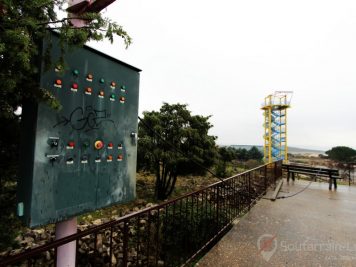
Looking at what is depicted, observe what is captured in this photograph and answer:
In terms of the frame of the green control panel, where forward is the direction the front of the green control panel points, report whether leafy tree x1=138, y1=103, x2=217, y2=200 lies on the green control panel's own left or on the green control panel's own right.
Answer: on the green control panel's own left

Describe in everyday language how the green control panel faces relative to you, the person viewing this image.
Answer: facing the viewer and to the right of the viewer

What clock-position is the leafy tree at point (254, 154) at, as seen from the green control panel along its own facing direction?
The leafy tree is roughly at 9 o'clock from the green control panel.

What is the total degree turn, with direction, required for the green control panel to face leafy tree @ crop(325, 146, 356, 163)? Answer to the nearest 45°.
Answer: approximately 90° to its left

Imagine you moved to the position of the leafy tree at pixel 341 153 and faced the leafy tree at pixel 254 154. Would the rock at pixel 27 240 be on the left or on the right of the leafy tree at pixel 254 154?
left

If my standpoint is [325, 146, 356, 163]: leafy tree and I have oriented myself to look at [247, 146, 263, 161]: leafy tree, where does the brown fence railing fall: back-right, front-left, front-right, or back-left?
front-left
